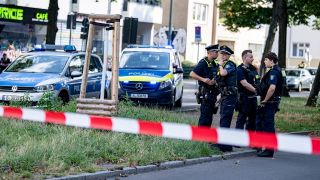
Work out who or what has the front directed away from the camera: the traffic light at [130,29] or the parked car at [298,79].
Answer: the traffic light

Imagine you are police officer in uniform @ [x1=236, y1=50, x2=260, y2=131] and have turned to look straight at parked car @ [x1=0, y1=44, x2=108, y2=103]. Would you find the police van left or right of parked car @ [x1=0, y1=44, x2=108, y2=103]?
right

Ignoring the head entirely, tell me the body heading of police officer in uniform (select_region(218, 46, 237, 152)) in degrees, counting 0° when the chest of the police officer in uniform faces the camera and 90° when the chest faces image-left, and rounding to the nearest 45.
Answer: approximately 45°

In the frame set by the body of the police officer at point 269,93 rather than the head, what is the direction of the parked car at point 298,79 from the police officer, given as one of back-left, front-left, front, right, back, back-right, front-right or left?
right

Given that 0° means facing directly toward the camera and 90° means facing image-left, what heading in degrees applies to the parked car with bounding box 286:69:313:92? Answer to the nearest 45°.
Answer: approximately 45°

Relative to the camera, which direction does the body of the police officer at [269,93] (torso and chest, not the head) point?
to the viewer's left

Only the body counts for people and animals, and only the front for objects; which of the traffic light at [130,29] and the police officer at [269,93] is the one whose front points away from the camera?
the traffic light

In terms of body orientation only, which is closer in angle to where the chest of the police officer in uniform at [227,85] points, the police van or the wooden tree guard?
the wooden tree guard
